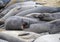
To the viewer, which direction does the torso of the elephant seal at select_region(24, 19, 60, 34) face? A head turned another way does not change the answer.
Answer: to the viewer's left

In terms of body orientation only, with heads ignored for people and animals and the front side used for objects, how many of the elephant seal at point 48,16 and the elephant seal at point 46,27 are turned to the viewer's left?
2

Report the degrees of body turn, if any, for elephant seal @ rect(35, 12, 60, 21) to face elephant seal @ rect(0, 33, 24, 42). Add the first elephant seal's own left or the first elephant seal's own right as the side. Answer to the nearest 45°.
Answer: approximately 45° to the first elephant seal's own left

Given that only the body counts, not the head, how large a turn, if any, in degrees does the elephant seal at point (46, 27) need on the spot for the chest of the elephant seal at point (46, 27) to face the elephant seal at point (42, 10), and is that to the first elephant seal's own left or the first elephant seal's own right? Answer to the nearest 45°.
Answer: approximately 90° to the first elephant seal's own right

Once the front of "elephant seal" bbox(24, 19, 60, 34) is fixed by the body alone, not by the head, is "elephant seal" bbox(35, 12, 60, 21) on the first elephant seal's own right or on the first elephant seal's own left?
on the first elephant seal's own right

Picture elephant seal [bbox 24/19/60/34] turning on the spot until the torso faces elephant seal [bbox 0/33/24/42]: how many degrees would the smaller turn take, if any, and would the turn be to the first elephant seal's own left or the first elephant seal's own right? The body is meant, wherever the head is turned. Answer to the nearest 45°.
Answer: approximately 45° to the first elephant seal's own left

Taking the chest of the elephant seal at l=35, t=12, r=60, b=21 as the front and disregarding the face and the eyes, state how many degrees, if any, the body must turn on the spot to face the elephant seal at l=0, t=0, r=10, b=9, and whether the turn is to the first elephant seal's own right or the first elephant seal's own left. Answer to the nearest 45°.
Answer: approximately 45° to the first elephant seal's own right

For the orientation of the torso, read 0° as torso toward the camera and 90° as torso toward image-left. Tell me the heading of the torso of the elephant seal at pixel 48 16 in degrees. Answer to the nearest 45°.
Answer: approximately 90°
